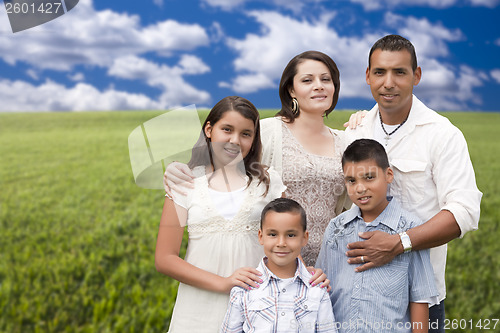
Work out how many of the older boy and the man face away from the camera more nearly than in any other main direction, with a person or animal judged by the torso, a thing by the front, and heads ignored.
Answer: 0

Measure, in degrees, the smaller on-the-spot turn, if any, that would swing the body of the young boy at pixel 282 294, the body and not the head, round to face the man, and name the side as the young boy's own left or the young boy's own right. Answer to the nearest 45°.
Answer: approximately 135° to the young boy's own left

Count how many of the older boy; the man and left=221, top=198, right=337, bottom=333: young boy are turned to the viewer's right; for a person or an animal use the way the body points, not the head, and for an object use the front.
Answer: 0

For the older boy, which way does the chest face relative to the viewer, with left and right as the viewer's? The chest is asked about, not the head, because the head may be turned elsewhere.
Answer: facing the viewer and to the left of the viewer

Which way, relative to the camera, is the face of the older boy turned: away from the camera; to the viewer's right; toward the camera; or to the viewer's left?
toward the camera

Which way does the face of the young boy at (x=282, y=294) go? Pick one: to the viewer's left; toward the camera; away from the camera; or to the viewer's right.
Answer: toward the camera

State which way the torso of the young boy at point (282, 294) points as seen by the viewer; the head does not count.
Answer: toward the camera
